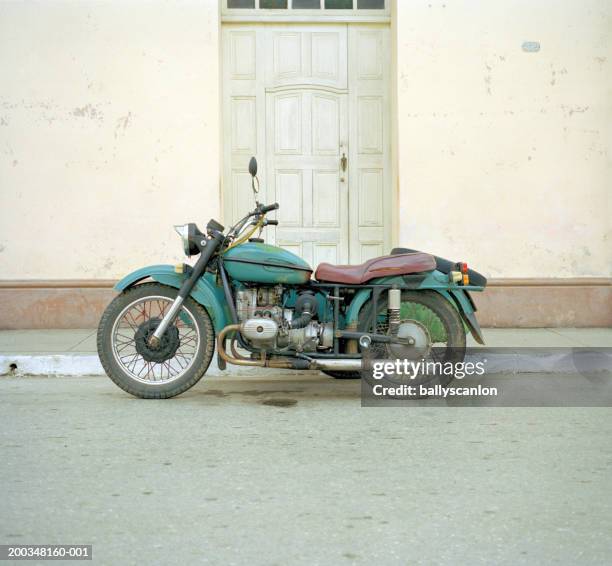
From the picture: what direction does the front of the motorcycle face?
to the viewer's left

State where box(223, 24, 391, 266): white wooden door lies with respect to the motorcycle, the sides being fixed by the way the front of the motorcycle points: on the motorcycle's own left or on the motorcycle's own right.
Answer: on the motorcycle's own right
